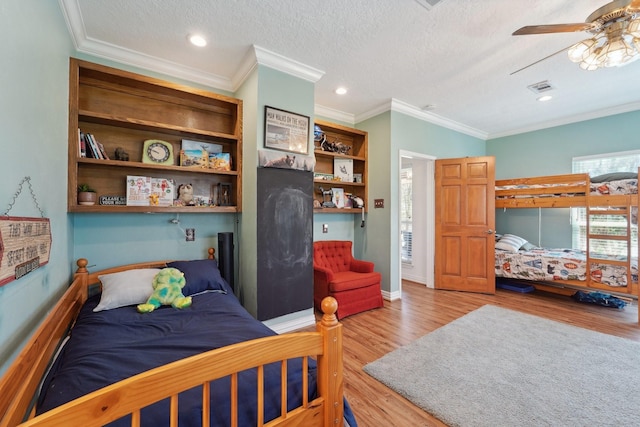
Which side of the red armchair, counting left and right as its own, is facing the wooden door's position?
left

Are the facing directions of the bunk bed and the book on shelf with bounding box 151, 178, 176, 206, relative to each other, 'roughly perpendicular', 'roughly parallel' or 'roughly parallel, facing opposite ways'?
roughly perpendicular

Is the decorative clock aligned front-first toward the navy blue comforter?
yes

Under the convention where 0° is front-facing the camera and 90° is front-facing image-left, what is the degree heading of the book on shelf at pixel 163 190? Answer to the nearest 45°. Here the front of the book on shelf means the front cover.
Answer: approximately 0°

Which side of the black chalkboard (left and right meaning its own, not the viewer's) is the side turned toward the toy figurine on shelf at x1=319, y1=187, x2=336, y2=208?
left

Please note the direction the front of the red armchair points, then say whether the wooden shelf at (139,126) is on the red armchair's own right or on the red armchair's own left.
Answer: on the red armchair's own right

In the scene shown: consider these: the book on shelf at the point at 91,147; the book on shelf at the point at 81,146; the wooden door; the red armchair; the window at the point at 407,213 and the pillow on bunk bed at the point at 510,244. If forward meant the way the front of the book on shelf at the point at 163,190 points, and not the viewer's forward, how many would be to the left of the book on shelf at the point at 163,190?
4

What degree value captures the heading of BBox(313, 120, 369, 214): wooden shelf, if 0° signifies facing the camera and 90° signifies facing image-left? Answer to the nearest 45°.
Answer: approximately 315°
